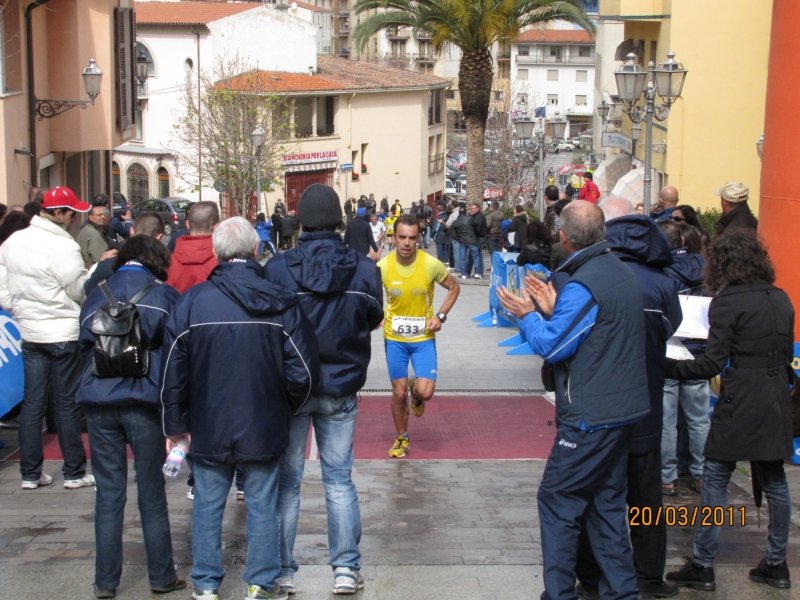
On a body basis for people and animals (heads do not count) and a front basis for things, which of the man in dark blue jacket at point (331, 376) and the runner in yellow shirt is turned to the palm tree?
the man in dark blue jacket

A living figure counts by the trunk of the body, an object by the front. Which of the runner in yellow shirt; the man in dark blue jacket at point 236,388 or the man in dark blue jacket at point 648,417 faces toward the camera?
the runner in yellow shirt

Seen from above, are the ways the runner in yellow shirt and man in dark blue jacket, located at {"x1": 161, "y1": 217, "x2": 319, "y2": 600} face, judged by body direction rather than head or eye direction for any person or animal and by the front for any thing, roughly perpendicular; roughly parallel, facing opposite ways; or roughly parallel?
roughly parallel, facing opposite ways

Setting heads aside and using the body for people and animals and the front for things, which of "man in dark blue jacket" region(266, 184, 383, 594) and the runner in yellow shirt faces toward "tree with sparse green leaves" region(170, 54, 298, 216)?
the man in dark blue jacket

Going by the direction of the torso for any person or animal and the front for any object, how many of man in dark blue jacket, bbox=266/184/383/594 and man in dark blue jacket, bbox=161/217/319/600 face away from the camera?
2

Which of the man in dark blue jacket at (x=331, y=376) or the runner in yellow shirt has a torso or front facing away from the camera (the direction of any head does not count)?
the man in dark blue jacket

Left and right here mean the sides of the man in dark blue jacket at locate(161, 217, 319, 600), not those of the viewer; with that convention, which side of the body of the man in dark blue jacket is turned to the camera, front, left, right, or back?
back

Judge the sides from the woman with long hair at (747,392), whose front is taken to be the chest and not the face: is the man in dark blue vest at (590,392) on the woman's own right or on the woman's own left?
on the woman's own left

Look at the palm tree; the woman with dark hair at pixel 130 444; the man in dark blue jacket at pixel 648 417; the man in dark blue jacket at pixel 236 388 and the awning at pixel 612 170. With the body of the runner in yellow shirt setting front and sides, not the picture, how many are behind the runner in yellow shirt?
2

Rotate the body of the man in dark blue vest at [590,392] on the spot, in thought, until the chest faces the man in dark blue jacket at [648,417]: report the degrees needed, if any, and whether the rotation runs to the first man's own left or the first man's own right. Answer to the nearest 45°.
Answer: approximately 90° to the first man's own right

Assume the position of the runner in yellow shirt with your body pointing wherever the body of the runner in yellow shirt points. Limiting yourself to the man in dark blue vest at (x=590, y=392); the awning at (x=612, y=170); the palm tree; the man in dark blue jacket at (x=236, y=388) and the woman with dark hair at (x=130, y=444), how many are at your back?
2

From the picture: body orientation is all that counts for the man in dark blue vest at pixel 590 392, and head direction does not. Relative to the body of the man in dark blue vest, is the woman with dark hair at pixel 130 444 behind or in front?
in front

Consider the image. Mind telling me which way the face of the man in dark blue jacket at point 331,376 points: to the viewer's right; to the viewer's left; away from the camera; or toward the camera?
away from the camera

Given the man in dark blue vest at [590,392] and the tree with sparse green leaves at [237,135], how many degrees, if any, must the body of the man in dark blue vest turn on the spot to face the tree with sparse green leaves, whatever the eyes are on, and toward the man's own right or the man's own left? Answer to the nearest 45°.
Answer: approximately 45° to the man's own right

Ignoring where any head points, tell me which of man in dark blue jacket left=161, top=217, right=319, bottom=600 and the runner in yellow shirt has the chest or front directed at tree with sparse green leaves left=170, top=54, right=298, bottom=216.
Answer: the man in dark blue jacket

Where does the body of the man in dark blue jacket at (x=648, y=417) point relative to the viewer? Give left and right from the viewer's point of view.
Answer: facing away from the viewer and to the left of the viewer

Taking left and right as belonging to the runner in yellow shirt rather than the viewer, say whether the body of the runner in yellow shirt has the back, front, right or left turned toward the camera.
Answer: front

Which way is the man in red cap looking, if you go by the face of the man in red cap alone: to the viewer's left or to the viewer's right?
to the viewer's right

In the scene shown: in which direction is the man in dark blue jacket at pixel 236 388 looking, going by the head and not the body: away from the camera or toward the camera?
away from the camera

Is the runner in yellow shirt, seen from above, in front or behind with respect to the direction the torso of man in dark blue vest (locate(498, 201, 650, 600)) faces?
in front
